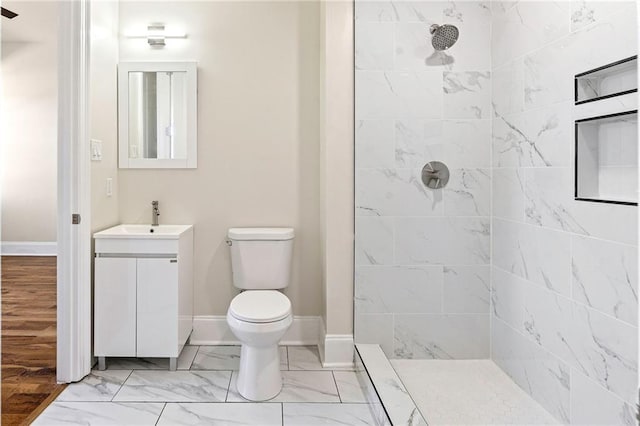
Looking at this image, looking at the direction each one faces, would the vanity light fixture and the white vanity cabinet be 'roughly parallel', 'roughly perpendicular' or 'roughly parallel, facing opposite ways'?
roughly parallel

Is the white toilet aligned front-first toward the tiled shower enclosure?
no

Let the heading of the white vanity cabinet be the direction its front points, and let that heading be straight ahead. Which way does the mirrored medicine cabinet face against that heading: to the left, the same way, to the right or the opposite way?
the same way

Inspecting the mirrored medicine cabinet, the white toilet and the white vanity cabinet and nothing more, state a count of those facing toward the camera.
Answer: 3

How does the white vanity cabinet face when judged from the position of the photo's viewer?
facing the viewer

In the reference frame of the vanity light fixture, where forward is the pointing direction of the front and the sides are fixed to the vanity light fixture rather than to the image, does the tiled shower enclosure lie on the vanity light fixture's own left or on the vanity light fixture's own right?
on the vanity light fixture's own left

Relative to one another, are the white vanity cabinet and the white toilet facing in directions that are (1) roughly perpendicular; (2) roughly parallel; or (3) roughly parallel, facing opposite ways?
roughly parallel

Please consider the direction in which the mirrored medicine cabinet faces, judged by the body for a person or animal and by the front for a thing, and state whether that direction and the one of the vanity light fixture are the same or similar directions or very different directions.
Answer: same or similar directions

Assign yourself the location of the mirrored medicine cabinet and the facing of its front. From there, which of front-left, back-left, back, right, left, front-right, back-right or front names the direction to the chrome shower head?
front-left

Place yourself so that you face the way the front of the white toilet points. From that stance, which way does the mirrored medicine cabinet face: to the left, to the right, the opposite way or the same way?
the same way

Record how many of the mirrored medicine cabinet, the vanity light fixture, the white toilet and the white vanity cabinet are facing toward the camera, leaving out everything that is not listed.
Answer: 4

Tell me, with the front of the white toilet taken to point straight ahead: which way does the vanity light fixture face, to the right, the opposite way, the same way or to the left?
the same way

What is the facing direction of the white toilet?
toward the camera
